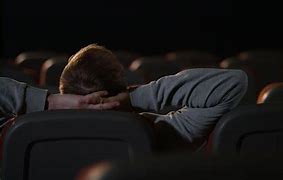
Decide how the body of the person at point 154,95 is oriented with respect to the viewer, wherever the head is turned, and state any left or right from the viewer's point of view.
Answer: facing away from the viewer

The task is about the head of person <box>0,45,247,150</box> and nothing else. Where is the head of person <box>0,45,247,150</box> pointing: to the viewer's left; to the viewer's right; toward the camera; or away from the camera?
away from the camera
